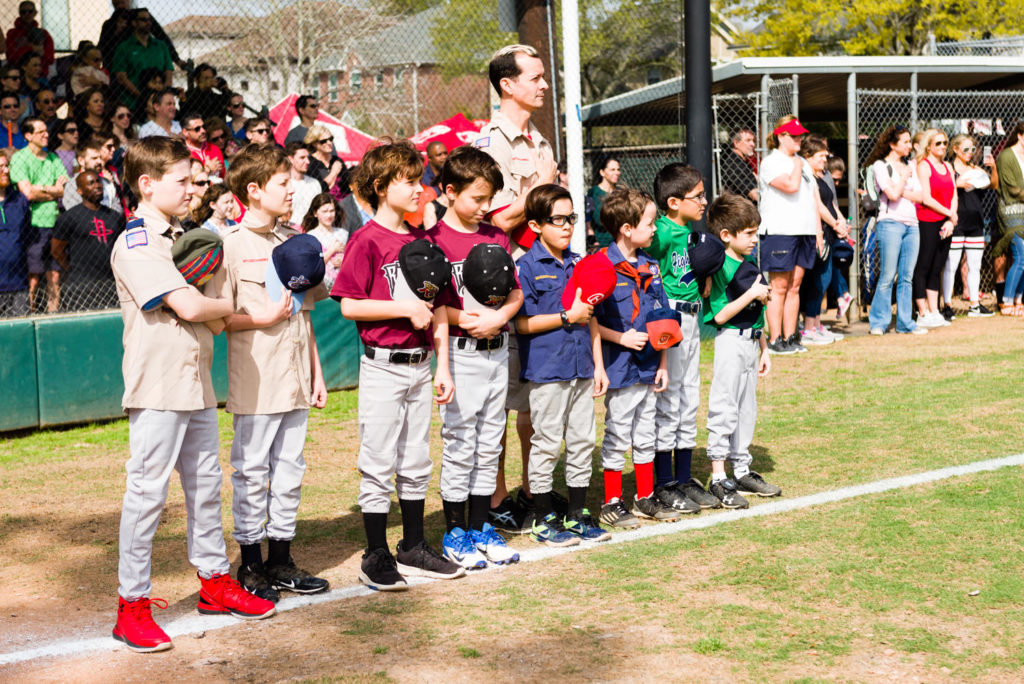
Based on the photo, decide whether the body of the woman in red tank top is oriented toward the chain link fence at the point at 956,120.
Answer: no

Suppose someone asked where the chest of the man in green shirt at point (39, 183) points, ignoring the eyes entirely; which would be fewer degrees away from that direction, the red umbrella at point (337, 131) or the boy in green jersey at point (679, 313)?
the boy in green jersey

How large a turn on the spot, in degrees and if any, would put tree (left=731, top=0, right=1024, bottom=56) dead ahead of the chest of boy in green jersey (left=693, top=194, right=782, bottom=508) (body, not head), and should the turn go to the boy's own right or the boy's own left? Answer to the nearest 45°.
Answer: approximately 135° to the boy's own left

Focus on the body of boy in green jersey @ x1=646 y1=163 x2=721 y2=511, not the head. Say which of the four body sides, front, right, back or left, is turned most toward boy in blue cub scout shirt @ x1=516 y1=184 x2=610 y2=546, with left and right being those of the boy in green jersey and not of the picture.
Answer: right

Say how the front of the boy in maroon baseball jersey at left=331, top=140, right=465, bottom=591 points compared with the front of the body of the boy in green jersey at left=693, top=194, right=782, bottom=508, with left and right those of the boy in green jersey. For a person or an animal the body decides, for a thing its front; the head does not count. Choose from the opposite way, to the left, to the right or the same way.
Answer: the same way

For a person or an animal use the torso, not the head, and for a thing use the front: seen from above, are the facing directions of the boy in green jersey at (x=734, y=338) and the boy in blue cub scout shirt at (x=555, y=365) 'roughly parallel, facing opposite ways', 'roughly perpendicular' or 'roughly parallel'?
roughly parallel

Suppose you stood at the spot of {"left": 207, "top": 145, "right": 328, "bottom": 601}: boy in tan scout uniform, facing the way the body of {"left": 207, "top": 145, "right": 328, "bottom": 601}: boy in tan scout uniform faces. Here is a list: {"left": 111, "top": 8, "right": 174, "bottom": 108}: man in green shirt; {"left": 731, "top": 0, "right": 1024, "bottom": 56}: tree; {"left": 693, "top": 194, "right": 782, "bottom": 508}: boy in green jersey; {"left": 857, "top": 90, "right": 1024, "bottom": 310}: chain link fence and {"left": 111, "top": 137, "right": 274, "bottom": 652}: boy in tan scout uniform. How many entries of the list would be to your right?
1

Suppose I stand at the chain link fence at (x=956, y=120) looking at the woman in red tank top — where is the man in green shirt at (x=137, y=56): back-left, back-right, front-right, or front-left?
front-right

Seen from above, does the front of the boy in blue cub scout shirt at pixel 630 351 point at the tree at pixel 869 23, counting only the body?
no

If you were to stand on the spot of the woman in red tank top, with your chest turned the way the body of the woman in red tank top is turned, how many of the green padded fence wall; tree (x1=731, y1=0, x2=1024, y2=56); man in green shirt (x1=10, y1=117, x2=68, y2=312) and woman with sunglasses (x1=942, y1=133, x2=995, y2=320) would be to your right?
2

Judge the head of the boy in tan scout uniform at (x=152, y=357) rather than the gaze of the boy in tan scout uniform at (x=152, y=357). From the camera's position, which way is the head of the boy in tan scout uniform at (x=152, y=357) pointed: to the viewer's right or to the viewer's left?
to the viewer's right

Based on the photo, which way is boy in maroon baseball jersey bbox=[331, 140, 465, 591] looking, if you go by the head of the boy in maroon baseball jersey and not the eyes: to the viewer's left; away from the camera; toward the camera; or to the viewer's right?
to the viewer's right

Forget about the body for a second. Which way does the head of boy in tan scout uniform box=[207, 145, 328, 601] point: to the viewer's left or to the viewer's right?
to the viewer's right

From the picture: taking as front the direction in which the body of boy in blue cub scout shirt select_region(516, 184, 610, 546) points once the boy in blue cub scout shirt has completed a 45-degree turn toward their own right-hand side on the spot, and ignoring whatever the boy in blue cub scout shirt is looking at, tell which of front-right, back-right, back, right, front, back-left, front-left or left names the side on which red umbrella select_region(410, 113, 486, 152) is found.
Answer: back

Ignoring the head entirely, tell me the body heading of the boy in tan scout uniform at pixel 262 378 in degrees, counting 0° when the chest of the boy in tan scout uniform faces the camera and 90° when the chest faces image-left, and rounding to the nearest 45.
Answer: approximately 315°

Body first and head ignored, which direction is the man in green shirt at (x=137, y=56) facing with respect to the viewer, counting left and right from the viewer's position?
facing the viewer and to the right of the viewer
